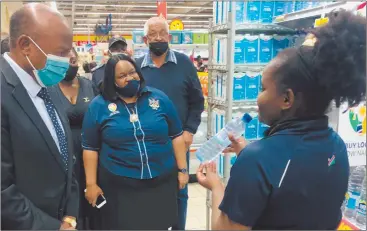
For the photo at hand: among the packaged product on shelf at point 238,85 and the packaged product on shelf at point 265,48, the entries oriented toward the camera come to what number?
2

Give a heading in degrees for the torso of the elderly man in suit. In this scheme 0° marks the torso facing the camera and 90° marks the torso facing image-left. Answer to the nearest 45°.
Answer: approximately 315°

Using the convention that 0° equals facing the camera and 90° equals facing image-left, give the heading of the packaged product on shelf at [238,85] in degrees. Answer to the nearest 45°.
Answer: approximately 0°

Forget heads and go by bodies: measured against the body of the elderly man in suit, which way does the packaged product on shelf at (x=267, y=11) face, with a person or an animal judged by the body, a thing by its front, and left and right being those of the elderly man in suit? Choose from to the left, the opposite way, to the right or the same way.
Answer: to the right

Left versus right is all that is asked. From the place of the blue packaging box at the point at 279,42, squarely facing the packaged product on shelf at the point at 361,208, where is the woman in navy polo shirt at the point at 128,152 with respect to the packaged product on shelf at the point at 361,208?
right

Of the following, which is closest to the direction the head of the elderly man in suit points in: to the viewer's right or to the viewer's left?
to the viewer's right
